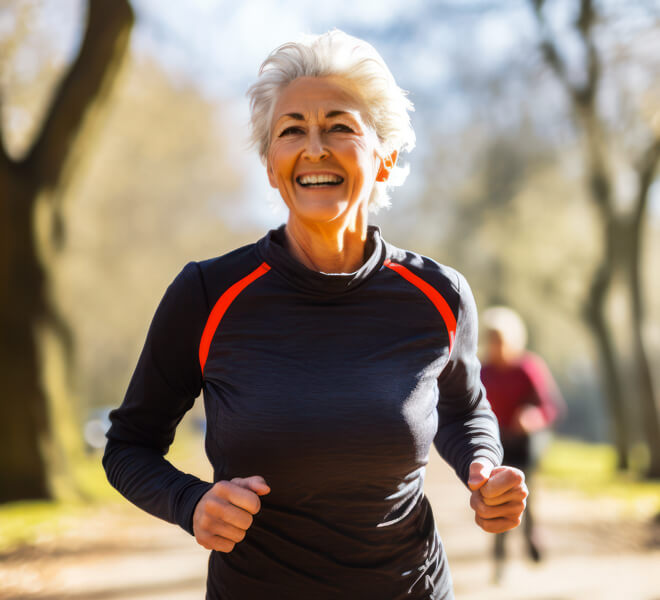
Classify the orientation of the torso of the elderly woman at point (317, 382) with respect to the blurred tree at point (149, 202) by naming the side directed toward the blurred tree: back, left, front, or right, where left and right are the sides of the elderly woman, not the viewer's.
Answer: back

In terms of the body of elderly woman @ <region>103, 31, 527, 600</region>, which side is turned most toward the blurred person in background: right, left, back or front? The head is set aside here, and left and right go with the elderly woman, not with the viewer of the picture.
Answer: back

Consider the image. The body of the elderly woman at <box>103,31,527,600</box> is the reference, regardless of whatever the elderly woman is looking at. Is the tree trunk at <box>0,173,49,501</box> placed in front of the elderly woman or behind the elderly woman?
behind

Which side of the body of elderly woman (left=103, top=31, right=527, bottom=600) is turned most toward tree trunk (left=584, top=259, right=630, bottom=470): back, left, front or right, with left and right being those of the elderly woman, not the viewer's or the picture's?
back

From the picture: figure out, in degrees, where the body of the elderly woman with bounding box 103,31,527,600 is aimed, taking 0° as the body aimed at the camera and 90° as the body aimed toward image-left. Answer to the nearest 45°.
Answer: approximately 0°
